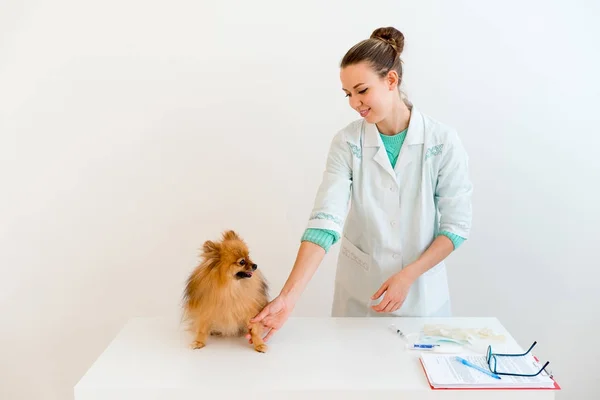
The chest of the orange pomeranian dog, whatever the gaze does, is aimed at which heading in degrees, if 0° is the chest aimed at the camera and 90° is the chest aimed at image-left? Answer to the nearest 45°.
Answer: approximately 0°

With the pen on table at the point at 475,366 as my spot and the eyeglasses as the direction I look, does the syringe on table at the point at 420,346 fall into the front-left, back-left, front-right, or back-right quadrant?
back-left

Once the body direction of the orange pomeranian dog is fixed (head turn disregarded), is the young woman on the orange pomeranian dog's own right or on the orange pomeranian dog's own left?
on the orange pomeranian dog's own left

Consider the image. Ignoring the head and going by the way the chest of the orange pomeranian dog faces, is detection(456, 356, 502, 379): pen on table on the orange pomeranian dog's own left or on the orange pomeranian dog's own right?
on the orange pomeranian dog's own left

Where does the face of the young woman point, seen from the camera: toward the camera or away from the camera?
toward the camera

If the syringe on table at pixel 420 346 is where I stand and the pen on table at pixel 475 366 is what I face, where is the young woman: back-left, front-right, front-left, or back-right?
back-left

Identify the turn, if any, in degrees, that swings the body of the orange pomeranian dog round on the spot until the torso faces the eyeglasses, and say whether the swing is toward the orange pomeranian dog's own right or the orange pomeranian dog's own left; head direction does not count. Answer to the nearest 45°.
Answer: approximately 90° to the orange pomeranian dog's own left

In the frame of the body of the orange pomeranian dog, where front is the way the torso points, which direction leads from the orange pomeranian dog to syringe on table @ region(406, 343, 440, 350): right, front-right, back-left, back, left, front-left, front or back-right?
left
